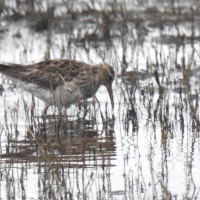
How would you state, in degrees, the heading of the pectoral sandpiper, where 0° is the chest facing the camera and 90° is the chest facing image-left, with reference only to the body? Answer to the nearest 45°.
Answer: approximately 270°
